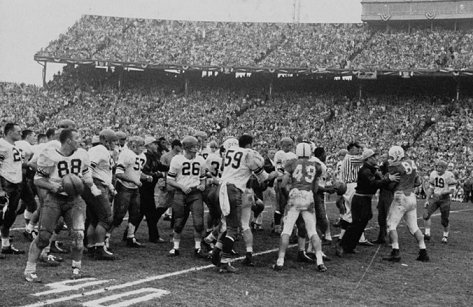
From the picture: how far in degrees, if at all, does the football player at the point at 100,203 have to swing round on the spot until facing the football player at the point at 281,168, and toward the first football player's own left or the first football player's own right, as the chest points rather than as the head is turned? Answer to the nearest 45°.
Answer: approximately 45° to the first football player's own left

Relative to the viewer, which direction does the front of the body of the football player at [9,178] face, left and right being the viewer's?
facing to the right of the viewer

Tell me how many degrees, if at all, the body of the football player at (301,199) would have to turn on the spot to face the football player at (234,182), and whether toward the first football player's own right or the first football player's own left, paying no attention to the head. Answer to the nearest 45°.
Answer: approximately 90° to the first football player's own left

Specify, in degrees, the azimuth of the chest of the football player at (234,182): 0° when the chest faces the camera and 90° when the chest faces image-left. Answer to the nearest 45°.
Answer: approximately 225°

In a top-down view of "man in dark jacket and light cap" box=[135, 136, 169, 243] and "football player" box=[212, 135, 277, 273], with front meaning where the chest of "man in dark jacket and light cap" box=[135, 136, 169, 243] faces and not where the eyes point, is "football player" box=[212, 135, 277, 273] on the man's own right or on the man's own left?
on the man's own right

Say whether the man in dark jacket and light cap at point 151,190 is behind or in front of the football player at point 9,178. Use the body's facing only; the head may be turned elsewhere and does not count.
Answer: in front

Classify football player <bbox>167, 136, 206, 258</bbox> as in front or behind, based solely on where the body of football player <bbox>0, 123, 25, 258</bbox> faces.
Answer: in front

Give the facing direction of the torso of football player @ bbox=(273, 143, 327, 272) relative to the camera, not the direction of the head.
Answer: away from the camera

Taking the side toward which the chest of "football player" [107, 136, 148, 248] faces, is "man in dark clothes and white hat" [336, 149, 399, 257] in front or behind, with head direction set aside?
in front
